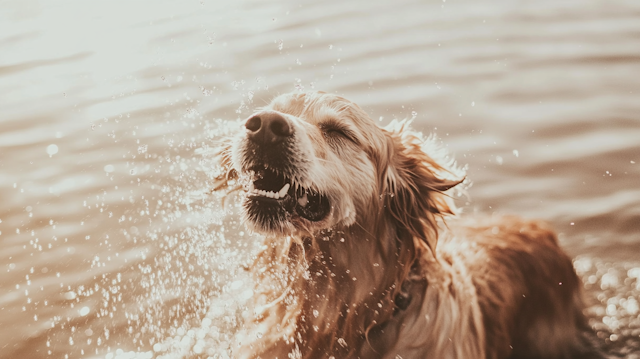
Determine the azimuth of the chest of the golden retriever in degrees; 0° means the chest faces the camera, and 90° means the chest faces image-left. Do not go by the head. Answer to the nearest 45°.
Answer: approximately 45°
